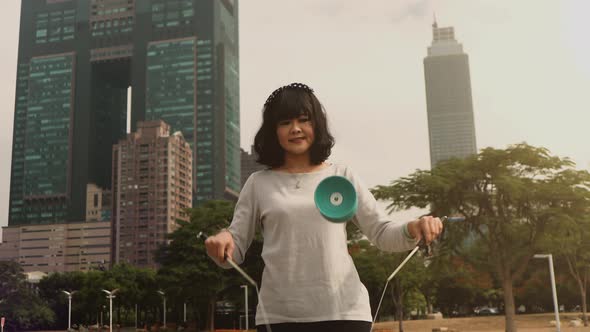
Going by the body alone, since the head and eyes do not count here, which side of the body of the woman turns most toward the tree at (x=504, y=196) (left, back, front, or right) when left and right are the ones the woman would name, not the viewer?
back

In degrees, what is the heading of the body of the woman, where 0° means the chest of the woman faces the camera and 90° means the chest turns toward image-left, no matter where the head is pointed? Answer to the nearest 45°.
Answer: approximately 0°

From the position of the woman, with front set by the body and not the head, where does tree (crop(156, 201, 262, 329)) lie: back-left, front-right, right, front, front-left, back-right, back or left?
back

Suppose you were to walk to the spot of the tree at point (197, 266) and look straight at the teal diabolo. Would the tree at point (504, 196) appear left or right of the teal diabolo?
left
